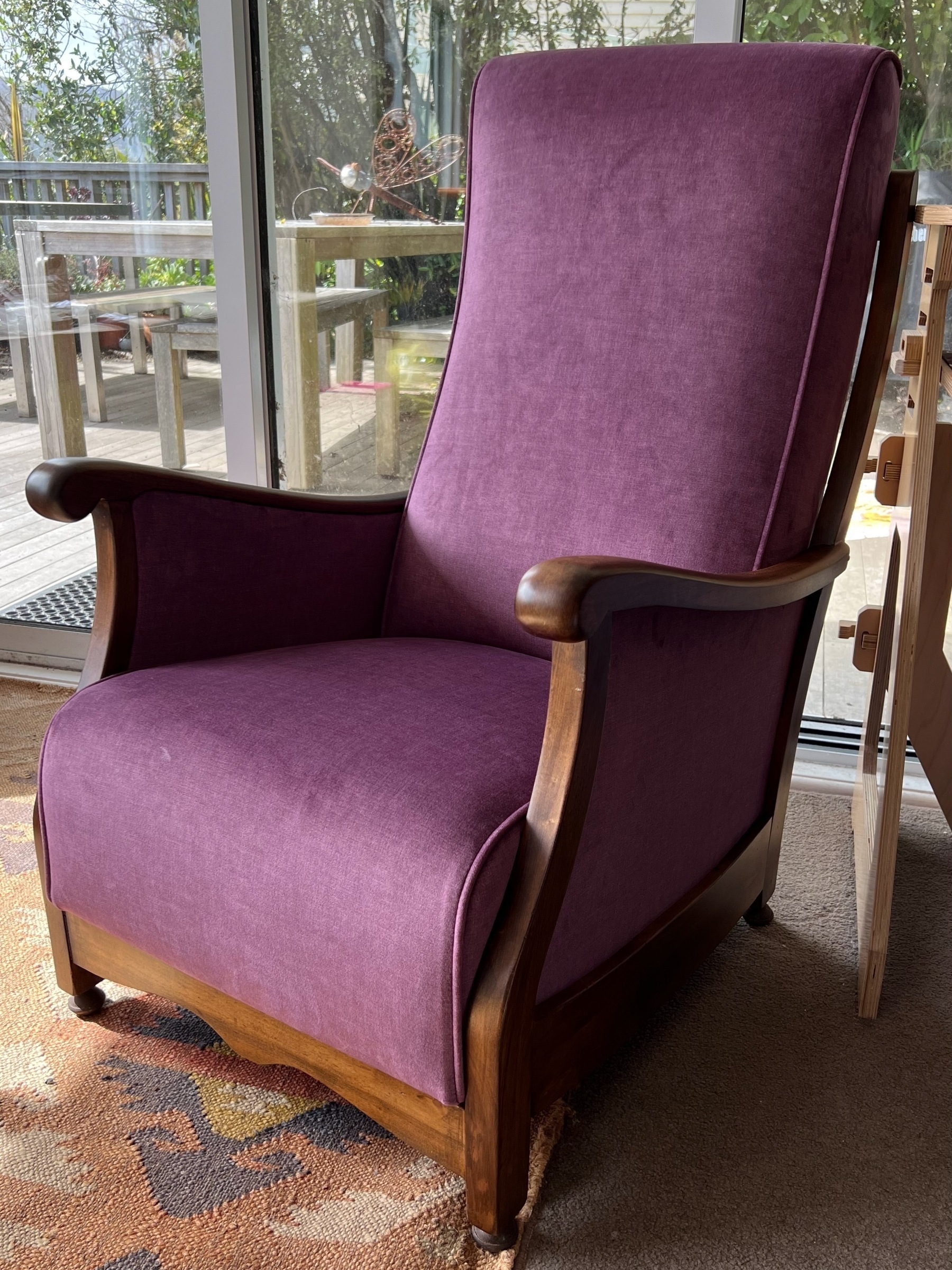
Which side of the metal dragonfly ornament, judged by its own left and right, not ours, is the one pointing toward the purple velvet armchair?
left

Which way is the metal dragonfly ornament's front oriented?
to the viewer's left

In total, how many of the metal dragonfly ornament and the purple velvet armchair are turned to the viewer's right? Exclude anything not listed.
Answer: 0

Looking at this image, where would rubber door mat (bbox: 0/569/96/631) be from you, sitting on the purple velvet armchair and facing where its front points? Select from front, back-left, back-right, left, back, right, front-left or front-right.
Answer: right

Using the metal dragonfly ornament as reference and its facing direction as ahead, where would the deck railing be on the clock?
The deck railing is roughly at 1 o'clock from the metal dragonfly ornament.

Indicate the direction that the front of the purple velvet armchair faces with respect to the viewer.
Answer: facing the viewer and to the left of the viewer

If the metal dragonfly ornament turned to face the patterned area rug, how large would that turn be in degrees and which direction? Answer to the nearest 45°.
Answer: approximately 90° to its left

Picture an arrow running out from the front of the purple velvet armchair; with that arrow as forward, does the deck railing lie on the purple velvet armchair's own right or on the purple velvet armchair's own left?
on the purple velvet armchair's own right

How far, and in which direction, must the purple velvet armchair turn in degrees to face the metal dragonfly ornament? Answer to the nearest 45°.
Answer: approximately 135° to its right

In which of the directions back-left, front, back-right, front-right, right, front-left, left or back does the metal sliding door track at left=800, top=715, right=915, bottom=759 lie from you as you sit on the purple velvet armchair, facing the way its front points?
back

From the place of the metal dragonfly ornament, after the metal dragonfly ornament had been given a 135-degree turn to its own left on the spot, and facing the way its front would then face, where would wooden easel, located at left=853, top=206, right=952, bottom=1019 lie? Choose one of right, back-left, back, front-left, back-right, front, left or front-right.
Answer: front

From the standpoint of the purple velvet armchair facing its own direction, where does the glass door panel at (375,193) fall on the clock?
The glass door panel is roughly at 4 o'clock from the purple velvet armchair.

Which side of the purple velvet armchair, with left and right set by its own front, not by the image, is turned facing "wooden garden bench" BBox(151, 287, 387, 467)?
right
